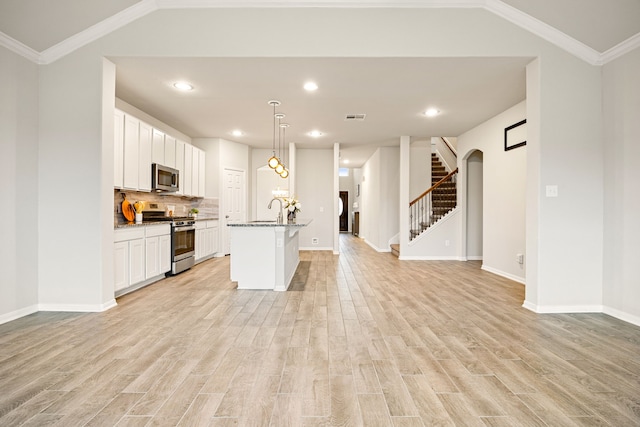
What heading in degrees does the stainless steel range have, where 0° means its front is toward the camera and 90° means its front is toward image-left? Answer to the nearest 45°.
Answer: approximately 315°

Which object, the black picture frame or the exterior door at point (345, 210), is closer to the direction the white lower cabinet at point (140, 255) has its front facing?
the black picture frame

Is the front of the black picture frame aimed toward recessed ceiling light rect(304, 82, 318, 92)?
yes

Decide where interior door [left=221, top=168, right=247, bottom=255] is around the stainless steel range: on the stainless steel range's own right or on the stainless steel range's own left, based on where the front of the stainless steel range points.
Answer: on the stainless steel range's own left

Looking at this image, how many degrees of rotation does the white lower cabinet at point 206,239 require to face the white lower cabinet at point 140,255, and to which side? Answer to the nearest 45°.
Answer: approximately 45° to its right

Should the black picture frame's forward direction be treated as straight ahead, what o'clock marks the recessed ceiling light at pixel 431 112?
The recessed ceiling light is roughly at 1 o'clock from the black picture frame.

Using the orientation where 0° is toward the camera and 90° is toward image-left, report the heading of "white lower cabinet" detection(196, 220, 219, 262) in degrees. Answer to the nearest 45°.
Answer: approximately 315°

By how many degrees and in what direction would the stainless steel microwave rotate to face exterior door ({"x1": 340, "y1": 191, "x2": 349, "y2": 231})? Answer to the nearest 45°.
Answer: approximately 90° to its left

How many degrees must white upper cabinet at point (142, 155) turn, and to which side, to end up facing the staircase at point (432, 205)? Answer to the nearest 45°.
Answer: approximately 45° to its left

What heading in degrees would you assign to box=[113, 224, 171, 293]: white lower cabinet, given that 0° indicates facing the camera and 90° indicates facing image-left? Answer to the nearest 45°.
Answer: approximately 315°
